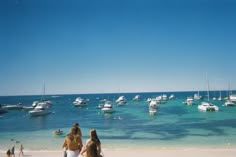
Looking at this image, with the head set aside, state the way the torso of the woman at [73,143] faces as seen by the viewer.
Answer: away from the camera
